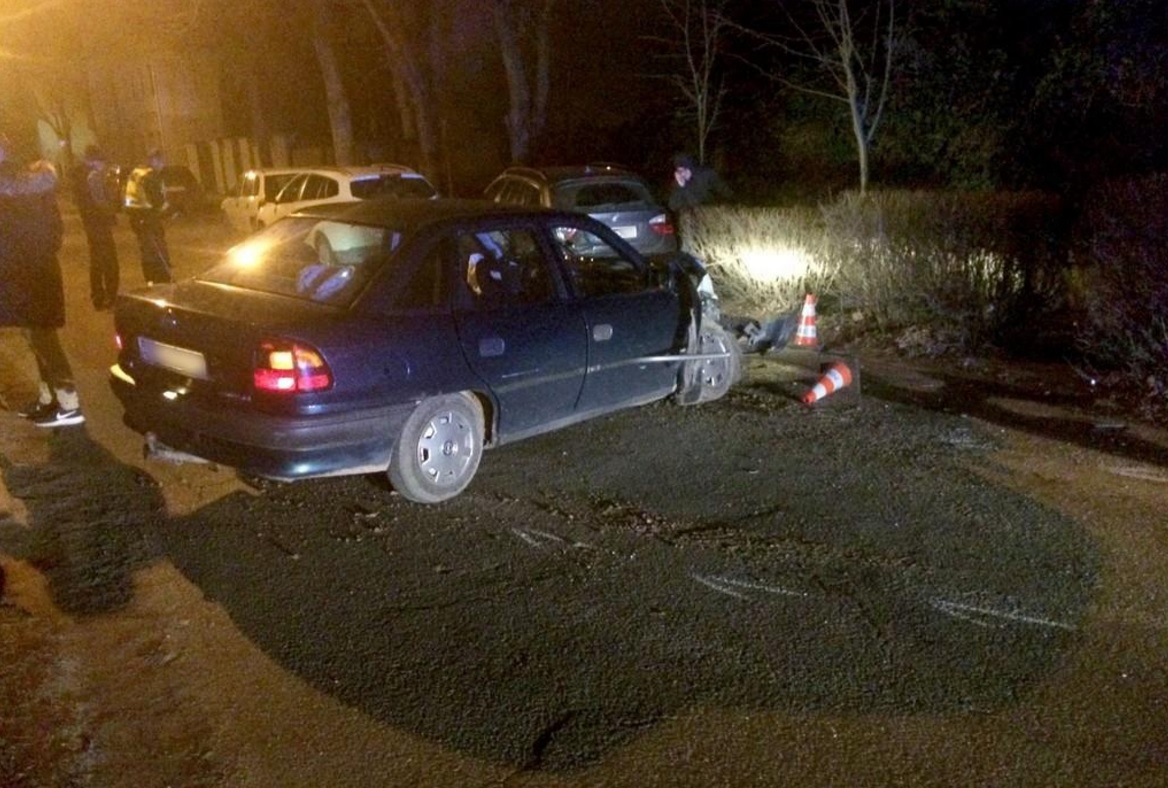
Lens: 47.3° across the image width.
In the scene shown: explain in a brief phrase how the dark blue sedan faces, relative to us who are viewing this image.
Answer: facing away from the viewer and to the right of the viewer

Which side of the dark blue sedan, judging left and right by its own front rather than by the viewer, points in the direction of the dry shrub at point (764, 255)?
front

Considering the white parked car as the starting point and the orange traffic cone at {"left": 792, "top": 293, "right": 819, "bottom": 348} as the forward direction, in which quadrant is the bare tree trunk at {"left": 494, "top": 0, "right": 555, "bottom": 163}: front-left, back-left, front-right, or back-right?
back-left

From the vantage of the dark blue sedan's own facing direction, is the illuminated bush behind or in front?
in front

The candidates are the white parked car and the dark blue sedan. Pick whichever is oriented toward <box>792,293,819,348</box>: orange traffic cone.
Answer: the dark blue sedan

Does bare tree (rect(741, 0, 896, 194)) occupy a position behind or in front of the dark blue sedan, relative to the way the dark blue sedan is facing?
in front

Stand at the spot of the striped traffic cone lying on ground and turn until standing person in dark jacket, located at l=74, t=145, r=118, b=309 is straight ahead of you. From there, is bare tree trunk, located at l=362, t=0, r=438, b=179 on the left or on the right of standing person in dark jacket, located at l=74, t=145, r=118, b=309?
right

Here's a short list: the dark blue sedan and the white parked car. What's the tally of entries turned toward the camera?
0
